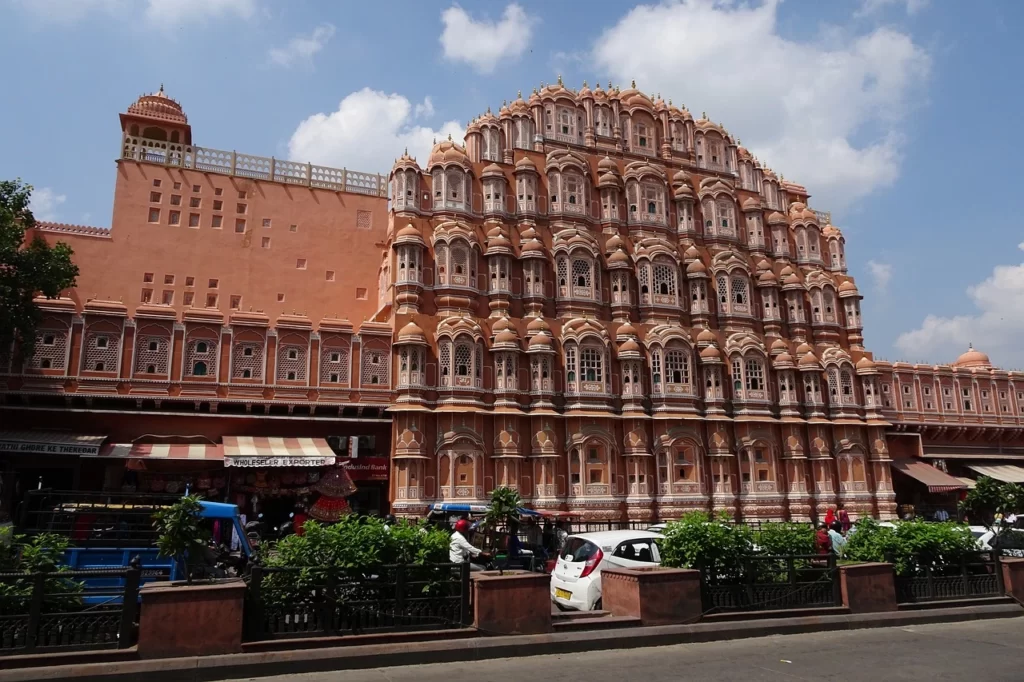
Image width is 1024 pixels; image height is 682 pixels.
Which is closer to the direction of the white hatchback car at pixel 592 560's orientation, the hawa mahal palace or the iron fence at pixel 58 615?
the hawa mahal palace

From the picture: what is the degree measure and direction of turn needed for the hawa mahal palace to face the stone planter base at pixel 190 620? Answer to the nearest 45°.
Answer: approximately 45° to its right

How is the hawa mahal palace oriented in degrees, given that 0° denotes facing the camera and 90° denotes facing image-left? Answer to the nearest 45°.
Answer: approximately 315°

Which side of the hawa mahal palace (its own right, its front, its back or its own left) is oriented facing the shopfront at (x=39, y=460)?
right

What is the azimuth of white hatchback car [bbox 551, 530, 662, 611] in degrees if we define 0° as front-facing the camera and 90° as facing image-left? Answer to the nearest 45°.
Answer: approximately 225°

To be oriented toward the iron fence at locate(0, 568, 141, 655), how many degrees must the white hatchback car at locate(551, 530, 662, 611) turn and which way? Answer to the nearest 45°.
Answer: approximately 180°

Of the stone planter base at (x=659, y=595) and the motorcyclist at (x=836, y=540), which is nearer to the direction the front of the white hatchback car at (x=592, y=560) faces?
the motorcyclist

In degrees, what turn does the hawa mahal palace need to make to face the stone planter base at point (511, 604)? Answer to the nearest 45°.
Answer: approximately 45° to its right

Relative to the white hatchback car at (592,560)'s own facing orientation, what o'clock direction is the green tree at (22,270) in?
The green tree is roughly at 8 o'clock from the white hatchback car.

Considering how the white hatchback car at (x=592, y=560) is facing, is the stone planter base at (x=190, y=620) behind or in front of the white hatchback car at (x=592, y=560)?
behind

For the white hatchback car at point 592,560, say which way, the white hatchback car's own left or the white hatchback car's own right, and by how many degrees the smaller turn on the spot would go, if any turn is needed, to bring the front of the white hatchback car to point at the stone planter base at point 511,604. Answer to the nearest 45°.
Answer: approximately 135° to the white hatchback car's own right
